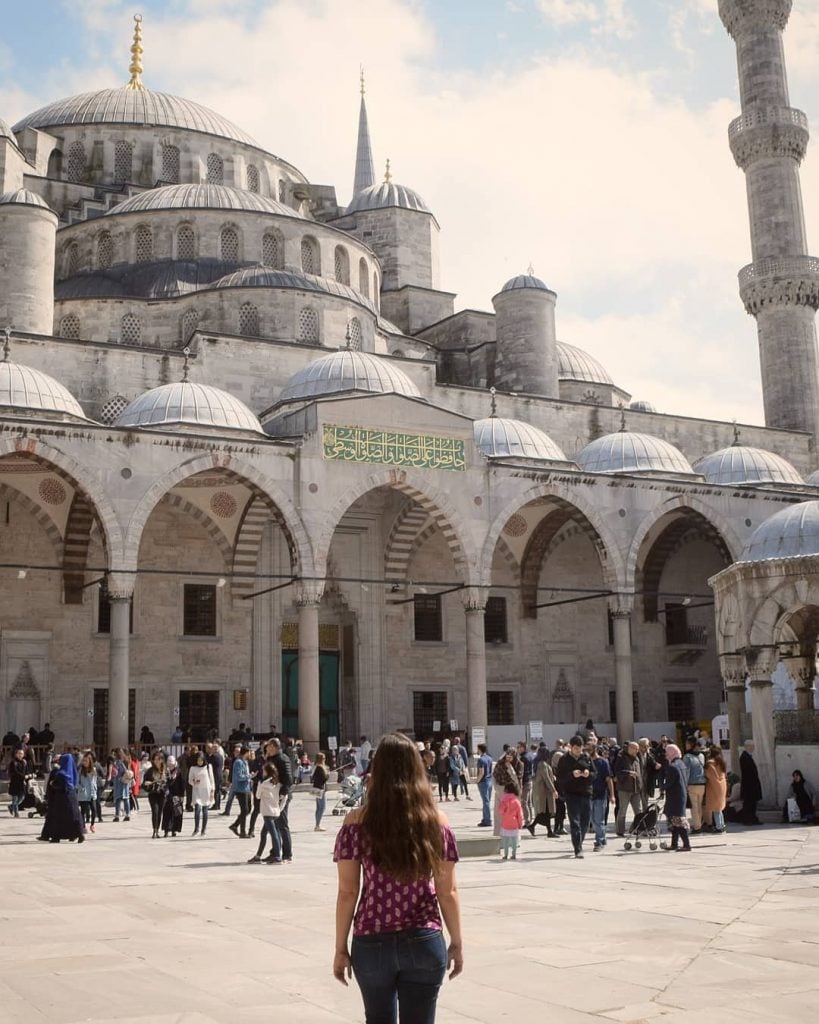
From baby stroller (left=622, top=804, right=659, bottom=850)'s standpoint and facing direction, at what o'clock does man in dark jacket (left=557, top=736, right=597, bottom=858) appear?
The man in dark jacket is roughly at 10 o'clock from the baby stroller.

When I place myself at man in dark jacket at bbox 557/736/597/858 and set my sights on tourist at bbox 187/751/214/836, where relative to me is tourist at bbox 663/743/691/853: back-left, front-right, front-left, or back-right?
back-right

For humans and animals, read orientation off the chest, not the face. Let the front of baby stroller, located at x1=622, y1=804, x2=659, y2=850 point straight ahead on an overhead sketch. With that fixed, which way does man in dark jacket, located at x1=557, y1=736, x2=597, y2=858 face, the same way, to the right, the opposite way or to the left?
to the left

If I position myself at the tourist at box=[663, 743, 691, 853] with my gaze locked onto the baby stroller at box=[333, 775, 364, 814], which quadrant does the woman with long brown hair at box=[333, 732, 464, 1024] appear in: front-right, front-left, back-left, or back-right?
back-left

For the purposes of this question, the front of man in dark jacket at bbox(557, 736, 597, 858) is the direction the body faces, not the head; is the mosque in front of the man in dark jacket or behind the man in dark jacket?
behind

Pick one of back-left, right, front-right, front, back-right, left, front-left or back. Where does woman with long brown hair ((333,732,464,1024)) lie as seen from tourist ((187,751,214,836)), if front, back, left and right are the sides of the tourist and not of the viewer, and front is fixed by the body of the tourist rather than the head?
front

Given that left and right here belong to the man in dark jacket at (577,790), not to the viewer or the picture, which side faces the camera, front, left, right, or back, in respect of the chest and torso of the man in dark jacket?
front

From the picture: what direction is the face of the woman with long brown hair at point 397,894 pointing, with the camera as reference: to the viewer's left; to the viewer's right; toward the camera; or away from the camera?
away from the camera

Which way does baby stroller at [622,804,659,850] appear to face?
to the viewer's left

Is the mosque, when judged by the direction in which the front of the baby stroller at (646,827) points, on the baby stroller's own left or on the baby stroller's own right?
on the baby stroller's own right

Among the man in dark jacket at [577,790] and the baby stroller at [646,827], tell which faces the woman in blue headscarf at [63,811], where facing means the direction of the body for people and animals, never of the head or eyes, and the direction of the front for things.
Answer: the baby stroller

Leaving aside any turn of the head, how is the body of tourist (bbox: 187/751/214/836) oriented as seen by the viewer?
toward the camera

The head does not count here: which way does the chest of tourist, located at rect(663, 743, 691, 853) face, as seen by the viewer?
to the viewer's left

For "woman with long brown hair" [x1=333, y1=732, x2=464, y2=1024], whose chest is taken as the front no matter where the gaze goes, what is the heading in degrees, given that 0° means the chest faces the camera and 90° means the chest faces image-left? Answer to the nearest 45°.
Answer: approximately 180°

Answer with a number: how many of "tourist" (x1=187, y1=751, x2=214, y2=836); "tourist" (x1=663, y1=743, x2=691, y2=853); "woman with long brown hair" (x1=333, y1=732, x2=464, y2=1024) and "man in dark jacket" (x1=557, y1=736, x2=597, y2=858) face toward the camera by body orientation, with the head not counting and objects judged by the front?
2
